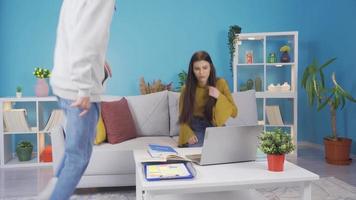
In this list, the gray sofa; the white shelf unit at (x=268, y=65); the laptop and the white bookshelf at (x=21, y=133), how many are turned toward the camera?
3

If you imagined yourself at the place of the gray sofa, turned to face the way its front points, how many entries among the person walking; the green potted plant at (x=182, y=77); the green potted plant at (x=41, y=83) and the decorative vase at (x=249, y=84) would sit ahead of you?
1

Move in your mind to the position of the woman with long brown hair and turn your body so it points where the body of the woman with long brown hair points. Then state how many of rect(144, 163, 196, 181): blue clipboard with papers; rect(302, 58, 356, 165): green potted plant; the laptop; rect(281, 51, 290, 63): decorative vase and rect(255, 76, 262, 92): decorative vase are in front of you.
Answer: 2

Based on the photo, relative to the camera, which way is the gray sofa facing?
toward the camera

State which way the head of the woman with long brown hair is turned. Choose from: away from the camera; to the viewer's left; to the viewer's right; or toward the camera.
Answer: toward the camera

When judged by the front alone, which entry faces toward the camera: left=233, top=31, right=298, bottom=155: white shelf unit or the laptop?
the white shelf unit

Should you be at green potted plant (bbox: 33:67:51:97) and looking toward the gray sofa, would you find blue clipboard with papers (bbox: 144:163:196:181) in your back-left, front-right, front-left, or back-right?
front-right

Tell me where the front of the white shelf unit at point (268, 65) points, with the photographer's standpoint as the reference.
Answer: facing the viewer

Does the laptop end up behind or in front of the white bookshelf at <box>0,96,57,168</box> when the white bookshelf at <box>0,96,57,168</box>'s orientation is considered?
in front

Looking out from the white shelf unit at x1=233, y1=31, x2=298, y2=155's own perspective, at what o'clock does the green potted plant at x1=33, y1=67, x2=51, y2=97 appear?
The green potted plant is roughly at 2 o'clock from the white shelf unit.

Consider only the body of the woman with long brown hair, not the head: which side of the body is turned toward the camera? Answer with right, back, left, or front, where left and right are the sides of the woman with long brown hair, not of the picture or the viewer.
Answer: front

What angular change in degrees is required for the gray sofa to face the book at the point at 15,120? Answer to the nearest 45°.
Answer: approximately 135° to its right

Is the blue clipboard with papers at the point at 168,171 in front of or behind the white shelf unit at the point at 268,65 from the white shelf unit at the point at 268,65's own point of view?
in front

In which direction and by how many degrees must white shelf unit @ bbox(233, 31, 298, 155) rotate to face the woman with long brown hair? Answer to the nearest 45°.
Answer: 0° — it already faces them
